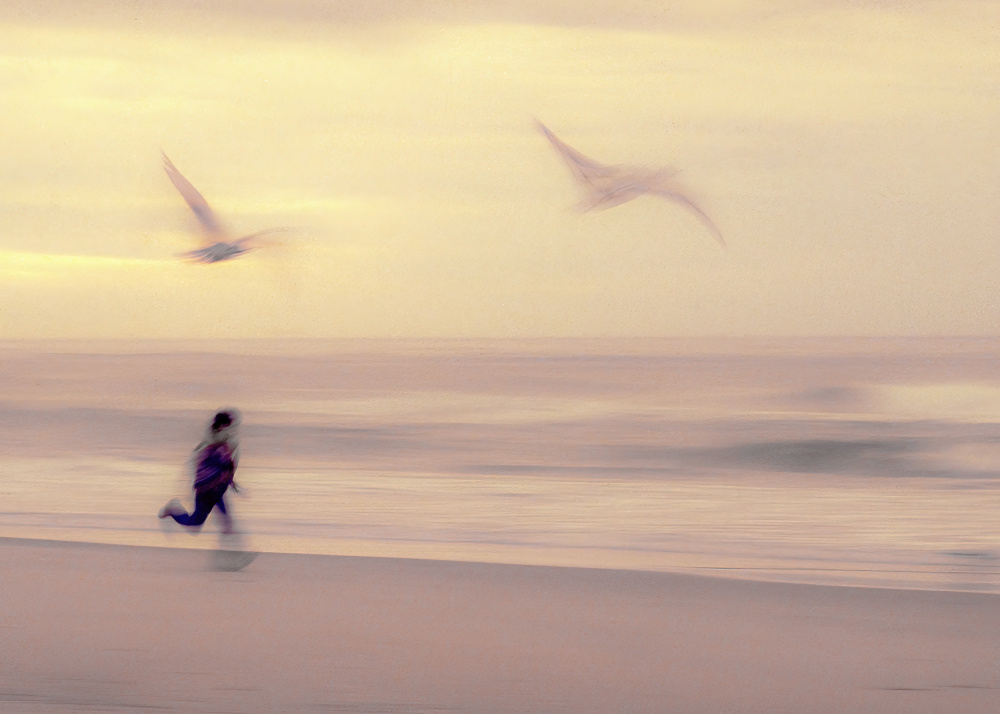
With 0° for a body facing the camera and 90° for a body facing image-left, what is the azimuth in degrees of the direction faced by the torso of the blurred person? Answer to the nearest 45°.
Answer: approximately 270°
